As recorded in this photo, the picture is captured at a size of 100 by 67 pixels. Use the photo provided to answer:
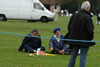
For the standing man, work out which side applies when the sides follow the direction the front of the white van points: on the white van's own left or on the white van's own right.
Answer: on the white van's own right

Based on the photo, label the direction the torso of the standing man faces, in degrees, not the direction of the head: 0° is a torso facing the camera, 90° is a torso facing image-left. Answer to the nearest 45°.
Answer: approximately 225°

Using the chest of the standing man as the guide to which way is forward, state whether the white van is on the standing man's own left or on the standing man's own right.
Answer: on the standing man's own left

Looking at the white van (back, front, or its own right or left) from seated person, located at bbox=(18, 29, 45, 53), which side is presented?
right

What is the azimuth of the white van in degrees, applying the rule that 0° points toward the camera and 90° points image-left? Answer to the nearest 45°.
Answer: approximately 270°

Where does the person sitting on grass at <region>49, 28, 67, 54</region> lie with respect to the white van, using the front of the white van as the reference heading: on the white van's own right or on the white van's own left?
on the white van's own right

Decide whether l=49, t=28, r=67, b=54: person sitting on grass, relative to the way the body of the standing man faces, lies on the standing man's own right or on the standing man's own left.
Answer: on the standing man's own left

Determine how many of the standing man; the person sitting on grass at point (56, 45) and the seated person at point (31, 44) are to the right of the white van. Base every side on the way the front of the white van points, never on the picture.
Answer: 3

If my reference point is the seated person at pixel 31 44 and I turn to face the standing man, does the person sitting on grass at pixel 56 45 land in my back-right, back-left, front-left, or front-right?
front-left

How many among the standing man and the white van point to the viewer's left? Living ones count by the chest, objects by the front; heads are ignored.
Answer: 0
